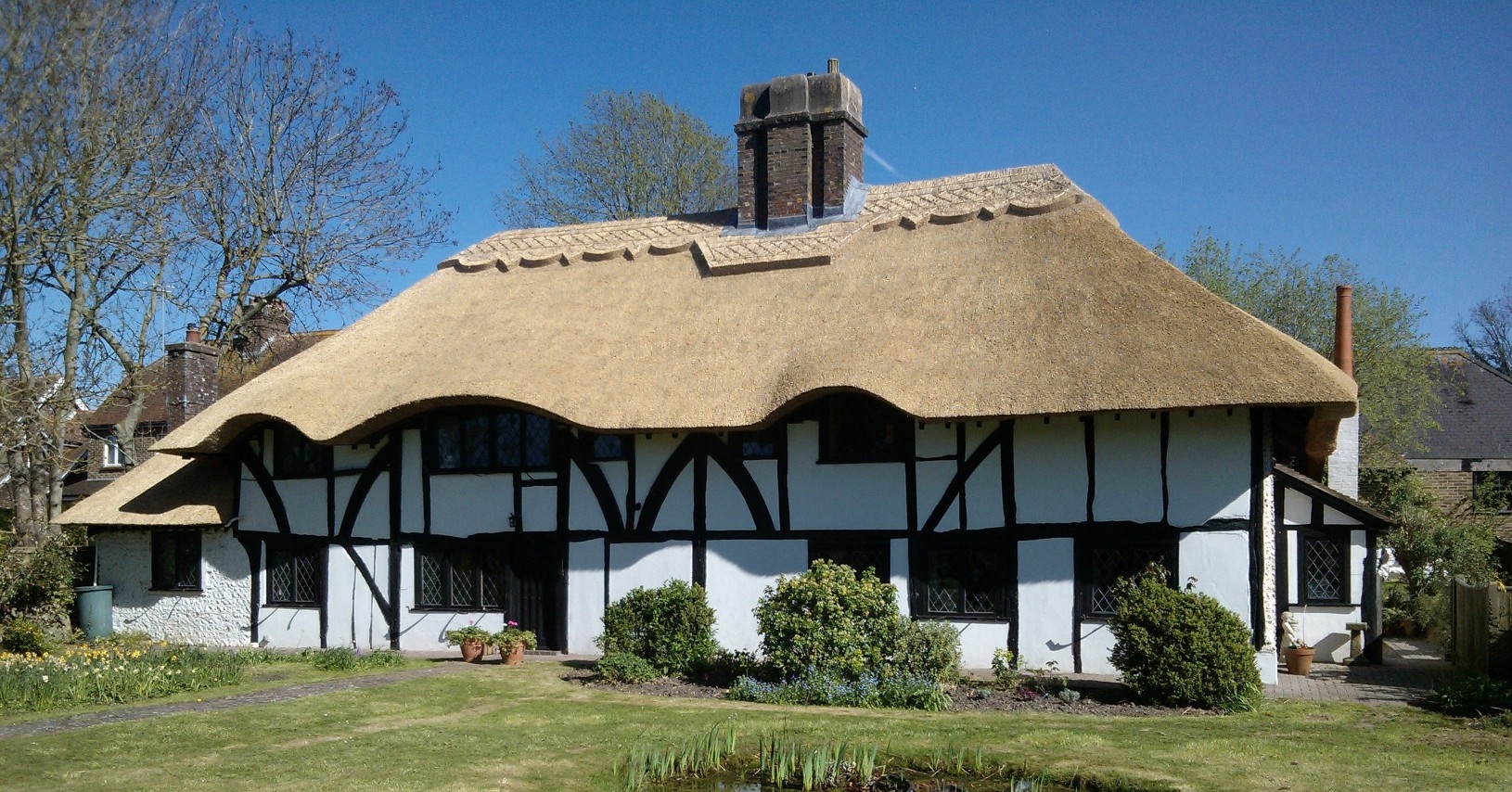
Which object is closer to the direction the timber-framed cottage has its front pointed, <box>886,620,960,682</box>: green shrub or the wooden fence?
the green shrub

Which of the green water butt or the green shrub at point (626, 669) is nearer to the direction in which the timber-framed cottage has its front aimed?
the green shrub

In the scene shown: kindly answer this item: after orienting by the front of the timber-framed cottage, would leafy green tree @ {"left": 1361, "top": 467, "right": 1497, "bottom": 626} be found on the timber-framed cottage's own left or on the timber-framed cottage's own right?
on the timber-framed cottage's own left

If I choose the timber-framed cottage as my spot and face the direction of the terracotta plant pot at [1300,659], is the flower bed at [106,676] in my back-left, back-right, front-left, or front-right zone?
back-right

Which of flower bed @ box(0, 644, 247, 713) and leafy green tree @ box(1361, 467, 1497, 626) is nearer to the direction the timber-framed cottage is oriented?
the flower bed

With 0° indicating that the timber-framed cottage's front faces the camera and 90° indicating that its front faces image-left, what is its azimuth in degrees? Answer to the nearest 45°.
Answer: approximately 0°

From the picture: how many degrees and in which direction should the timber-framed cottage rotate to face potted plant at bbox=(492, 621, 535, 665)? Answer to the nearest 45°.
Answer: approximately 90° to its right

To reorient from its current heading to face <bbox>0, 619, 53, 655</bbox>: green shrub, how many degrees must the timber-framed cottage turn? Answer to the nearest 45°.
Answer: approximately 90° to its right
